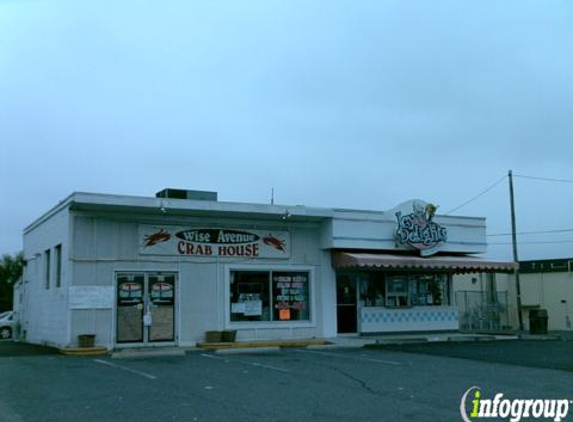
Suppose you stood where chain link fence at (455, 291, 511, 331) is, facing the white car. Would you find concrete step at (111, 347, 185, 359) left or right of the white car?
left

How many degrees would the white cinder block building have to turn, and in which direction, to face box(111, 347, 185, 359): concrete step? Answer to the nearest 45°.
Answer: approximately 90° to its right

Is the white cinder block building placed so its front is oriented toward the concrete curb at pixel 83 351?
no

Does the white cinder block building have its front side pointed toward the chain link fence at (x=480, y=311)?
no

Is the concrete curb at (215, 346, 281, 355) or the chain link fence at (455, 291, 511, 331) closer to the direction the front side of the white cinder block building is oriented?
the concrete curb

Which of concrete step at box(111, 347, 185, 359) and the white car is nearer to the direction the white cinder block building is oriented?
the concrete step

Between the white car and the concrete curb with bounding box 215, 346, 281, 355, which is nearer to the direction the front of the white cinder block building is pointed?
the concrete curb

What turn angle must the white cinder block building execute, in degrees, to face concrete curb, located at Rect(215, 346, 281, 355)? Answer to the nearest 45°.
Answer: approximately 45° to its right

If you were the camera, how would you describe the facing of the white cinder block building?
facing the viewer and to the right of the viewer

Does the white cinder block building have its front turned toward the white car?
no
